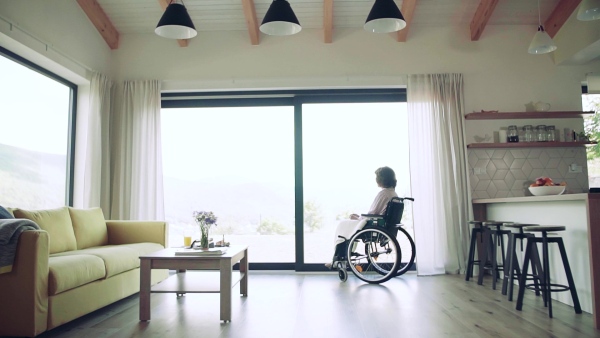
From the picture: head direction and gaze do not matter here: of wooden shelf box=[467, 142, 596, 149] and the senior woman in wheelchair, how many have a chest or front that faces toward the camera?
1

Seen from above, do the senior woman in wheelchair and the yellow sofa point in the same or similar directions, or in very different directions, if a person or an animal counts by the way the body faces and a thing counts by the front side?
very different directions

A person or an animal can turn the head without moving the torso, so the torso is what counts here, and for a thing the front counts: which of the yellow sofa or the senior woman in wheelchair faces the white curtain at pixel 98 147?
the senior woman in wheelchair

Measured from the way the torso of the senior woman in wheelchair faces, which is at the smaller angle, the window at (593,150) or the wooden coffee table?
the wooden coffee table

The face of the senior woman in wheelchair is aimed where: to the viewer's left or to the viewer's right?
to the viewer's left

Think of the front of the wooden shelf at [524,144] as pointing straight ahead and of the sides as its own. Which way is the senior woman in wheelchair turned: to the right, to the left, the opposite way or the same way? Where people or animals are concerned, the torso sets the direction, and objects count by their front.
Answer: to the right

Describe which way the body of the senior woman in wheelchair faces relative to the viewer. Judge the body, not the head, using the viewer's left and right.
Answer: facing to the left of the viewer

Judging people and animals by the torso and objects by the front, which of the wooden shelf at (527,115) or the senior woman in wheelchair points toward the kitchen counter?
the wooden shelf
